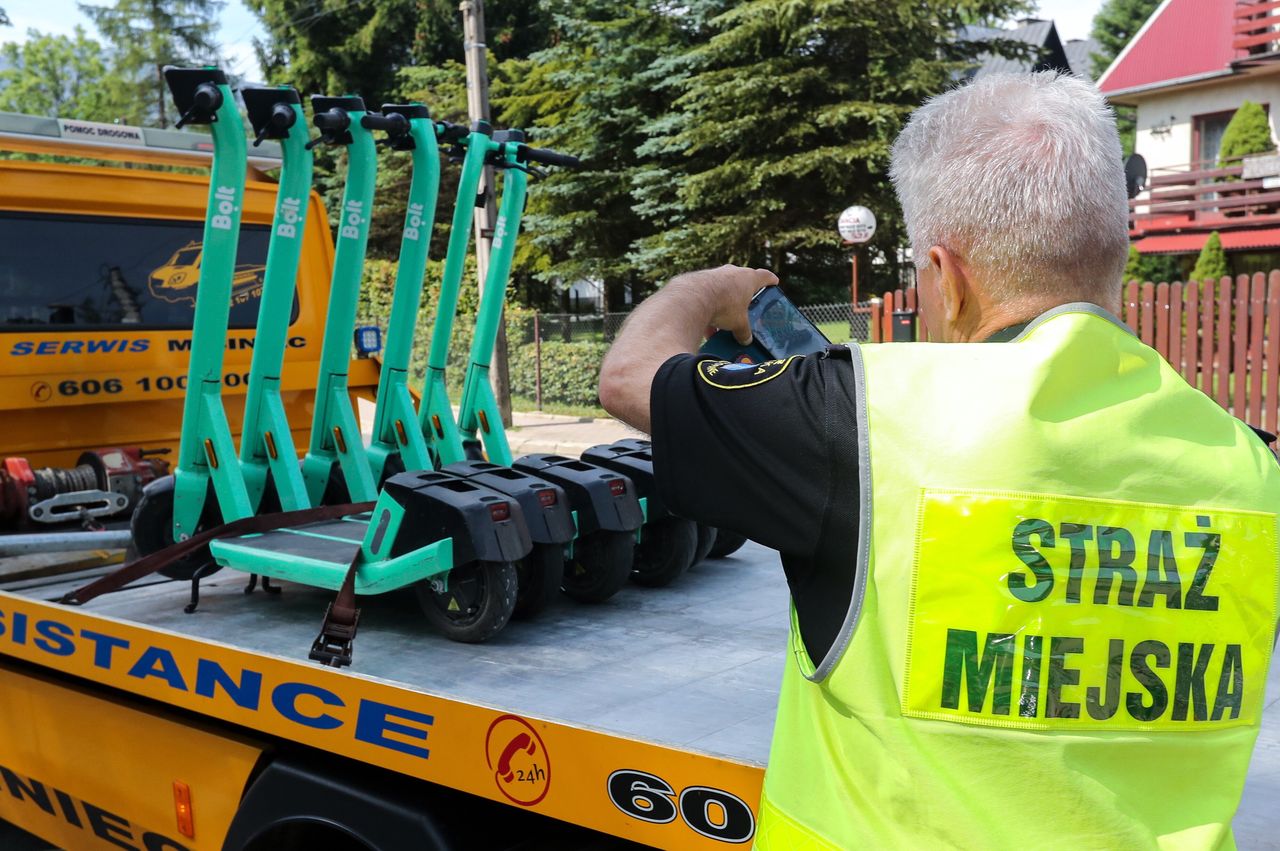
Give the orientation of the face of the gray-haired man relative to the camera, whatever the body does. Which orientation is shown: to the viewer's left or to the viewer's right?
to the viewer's left

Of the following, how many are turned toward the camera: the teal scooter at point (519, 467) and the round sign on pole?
1

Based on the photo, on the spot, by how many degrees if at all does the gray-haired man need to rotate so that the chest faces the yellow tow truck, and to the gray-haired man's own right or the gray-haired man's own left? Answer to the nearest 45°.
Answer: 0° — they already face it

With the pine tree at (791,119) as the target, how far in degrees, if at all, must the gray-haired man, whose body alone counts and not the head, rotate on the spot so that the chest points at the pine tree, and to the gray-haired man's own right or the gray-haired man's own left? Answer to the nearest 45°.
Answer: approximately 45° to the gray-haired man's own right

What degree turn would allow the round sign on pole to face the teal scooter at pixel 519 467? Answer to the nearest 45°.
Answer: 0° — it already faces it

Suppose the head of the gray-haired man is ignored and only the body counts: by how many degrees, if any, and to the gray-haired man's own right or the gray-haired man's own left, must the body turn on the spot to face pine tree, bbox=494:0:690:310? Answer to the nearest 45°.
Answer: approximately 45° to the gray-haired man's own right

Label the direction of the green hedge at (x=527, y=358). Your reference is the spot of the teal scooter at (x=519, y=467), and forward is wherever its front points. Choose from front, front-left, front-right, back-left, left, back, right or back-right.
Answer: front-right

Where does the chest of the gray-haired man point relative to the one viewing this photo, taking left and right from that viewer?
facing away from the viewer and to the left of the viewer

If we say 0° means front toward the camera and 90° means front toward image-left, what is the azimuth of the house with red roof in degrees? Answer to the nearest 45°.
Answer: approximately 45°

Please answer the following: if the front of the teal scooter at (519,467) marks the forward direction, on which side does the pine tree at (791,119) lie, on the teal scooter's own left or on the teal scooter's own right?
on the teal scooter's own right
